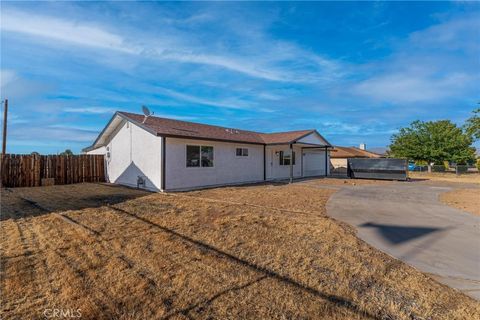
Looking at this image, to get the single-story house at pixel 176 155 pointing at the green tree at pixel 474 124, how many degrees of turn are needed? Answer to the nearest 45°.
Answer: approximately 45° to its left

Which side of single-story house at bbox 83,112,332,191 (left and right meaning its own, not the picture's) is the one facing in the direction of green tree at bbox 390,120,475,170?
left

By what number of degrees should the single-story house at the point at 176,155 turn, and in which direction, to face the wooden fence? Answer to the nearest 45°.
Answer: approximately 135° to its right

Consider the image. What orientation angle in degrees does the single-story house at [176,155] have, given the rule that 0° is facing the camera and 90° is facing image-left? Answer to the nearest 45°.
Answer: approximately 315°

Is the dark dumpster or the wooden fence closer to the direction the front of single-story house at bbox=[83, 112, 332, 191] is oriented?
the dark dumpster

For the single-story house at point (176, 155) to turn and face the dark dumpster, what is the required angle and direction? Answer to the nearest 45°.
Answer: approximately 45° to its left
